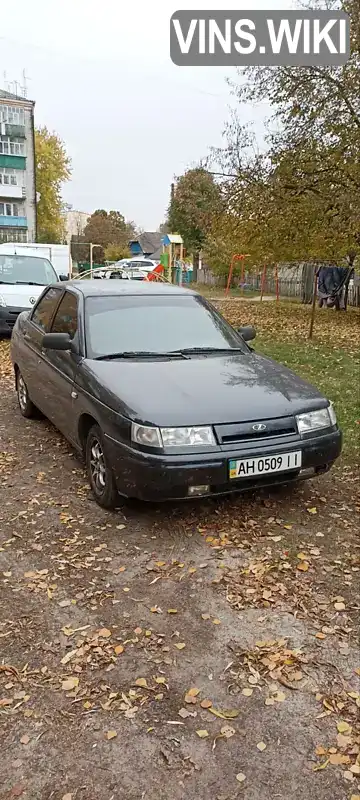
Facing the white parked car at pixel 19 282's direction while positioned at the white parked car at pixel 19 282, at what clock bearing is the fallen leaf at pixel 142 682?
The fallen leaf is roughly at 12 o'clock from the white parked car.

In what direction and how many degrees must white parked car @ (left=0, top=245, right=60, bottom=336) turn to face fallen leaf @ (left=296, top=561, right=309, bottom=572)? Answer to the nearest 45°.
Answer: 0° — it already faces it

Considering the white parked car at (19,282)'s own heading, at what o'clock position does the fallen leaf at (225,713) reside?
The fallen leaf is roughly at 12 o'clock from the white parked car.

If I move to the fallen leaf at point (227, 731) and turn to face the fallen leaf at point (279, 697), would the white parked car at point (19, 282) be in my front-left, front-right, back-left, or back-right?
front-left

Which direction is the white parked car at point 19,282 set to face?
toward the camera

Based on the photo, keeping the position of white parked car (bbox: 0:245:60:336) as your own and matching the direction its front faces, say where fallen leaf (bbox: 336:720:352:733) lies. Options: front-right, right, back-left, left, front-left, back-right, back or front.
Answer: front

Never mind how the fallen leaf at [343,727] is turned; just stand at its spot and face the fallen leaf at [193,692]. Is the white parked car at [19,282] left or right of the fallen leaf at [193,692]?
right

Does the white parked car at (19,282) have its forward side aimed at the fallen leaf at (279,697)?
yes

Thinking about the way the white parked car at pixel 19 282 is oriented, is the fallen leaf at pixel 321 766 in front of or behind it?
in front

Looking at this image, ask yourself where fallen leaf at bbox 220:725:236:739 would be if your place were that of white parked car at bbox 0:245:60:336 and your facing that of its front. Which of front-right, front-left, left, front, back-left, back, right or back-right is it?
front

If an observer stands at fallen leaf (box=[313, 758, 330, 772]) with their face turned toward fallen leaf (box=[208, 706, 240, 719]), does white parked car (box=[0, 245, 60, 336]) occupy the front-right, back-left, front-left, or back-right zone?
front-right

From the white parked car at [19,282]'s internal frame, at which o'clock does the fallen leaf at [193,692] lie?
The fallen leaf is roughly at 12 o'clock from the white parked car.

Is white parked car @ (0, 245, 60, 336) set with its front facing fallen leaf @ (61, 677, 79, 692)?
yes

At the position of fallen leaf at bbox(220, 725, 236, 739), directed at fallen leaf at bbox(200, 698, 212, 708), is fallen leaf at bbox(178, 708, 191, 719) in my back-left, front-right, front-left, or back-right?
front-left

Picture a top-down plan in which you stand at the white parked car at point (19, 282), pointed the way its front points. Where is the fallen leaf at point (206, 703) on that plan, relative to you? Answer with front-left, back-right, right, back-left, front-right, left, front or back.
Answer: front

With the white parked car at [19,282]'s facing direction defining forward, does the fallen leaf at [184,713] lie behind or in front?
in front
